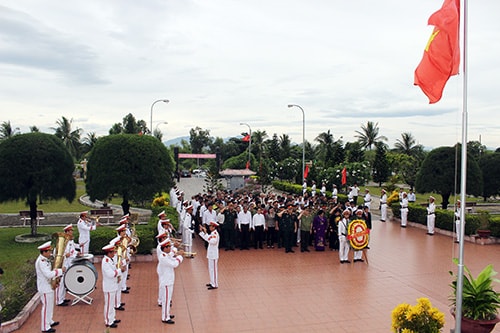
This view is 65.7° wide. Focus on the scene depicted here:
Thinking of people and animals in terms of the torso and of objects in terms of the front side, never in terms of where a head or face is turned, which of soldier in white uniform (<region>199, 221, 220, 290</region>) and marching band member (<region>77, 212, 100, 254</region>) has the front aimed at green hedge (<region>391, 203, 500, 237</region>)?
the marching band member

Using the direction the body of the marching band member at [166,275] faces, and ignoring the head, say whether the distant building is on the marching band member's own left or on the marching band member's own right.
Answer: on the marching band member's own left

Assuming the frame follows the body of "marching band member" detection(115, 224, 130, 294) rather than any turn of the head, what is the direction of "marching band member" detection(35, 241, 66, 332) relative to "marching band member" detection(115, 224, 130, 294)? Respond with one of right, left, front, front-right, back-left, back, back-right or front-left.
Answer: back-right

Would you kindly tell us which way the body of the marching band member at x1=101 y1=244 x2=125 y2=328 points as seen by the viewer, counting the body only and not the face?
to the viewer's right

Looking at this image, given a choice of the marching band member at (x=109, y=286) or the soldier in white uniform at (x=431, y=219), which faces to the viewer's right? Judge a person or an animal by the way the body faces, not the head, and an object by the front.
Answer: the marching band member

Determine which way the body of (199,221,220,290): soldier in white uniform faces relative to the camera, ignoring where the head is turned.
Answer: to the viewer's left

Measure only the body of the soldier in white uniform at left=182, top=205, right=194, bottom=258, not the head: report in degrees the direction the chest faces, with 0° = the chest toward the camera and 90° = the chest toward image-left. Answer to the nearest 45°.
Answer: approximately 270°

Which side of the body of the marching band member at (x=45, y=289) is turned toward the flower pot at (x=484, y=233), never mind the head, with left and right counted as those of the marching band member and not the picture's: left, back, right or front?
front

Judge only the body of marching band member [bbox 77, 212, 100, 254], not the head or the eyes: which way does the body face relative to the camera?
to the viewer's right

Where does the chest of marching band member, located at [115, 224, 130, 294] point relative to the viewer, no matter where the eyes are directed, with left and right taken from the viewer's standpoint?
facing to the right of the viewer

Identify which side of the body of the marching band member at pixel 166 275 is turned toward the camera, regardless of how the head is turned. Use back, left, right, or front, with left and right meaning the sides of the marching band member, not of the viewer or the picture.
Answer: right

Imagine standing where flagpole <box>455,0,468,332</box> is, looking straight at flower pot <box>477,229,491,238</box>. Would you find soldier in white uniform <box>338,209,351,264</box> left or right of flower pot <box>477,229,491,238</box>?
left

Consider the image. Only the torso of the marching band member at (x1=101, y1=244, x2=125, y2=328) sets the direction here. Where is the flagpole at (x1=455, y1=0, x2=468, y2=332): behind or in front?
in front

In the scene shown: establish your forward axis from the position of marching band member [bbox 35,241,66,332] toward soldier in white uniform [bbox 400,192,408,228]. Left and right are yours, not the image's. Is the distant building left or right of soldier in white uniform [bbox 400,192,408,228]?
left

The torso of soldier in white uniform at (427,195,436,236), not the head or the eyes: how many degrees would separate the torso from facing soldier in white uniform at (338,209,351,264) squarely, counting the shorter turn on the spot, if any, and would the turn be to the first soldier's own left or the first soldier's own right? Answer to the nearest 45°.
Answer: approximately 45° to the first soldier's own left
